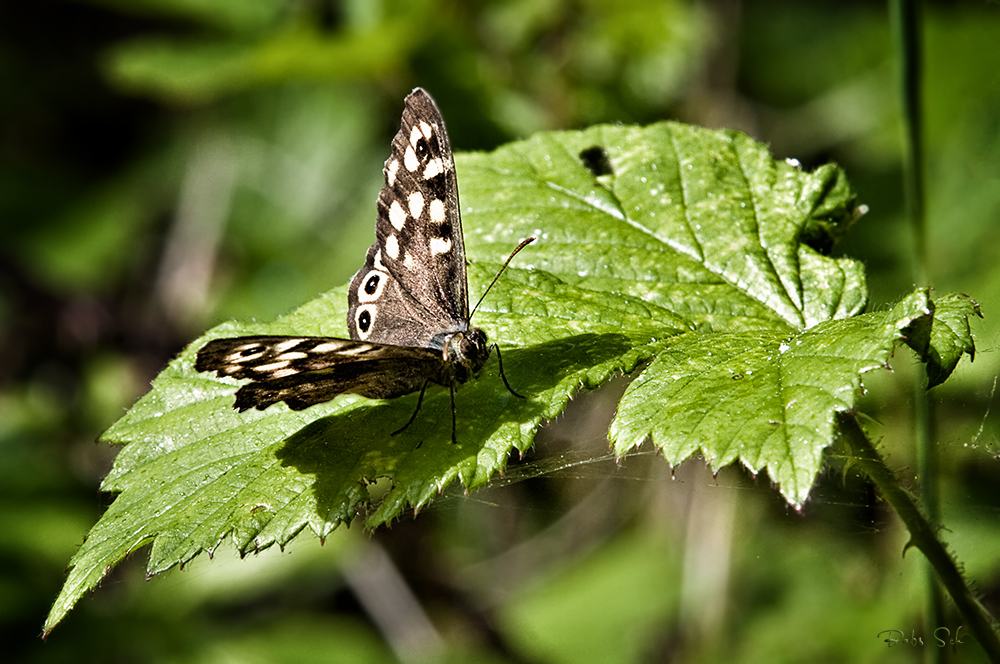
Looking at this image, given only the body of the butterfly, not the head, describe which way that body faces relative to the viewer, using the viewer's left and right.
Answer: facing the viewer and to the right of the viewer
